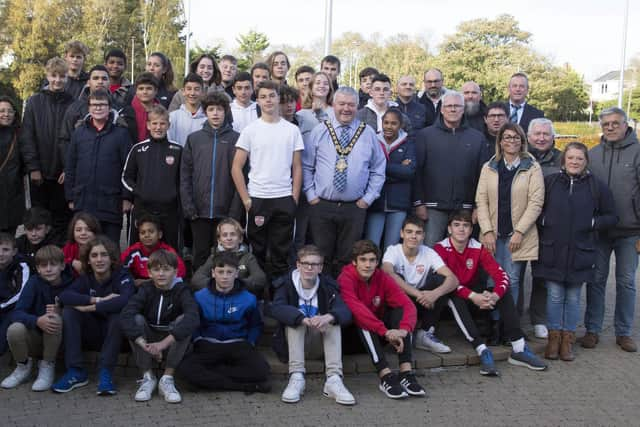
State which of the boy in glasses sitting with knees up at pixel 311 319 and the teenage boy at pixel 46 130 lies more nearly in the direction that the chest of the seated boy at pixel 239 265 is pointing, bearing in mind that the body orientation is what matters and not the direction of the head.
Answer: the boy in glasses sitting with knees up

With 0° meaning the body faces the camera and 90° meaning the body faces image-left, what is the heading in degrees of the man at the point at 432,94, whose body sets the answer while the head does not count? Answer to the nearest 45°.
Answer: approximately 0°

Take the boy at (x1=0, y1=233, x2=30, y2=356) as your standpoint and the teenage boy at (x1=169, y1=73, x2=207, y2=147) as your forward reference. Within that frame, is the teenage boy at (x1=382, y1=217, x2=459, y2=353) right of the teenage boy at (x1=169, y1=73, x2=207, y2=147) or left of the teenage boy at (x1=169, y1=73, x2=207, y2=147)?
right

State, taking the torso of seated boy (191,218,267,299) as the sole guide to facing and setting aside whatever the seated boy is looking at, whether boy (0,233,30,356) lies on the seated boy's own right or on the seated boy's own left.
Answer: on the seated boy's own right

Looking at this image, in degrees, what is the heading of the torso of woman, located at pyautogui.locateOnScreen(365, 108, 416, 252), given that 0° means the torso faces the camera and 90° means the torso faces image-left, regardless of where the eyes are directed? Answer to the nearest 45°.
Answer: approximately 45°

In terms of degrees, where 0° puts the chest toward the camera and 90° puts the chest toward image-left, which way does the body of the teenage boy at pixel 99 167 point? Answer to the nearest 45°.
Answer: approximately 0°

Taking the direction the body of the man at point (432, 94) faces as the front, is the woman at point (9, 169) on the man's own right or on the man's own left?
on the man's own right

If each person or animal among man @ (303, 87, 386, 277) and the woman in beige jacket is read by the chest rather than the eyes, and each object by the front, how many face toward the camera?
2

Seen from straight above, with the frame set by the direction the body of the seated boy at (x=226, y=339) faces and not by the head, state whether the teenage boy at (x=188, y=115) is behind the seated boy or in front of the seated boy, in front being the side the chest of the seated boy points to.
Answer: behind
